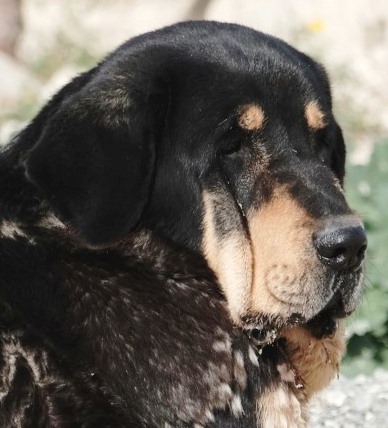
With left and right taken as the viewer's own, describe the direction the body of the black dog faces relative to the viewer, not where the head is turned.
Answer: facing the viewer and to the right of the viewer
